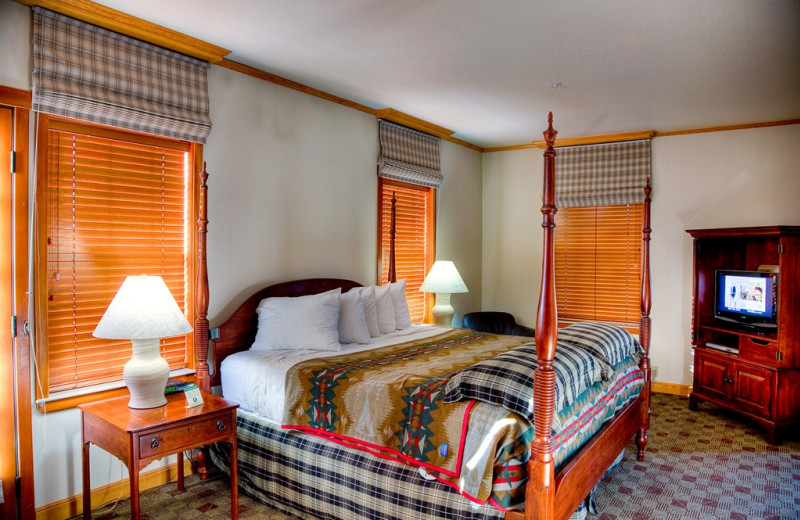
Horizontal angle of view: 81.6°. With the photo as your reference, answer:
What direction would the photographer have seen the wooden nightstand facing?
facing the viewer and to the right of the viewer

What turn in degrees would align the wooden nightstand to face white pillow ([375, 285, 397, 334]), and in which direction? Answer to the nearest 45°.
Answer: approximately 90° to its left

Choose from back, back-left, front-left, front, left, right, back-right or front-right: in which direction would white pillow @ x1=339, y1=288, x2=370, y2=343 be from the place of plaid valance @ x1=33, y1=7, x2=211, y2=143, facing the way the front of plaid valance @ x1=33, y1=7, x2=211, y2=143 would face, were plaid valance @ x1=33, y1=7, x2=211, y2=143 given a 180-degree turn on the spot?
back-right

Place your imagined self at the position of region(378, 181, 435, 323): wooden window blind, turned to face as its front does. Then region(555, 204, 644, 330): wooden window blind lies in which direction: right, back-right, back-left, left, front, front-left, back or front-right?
front-left

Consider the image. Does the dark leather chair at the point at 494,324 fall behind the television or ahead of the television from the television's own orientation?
ahead

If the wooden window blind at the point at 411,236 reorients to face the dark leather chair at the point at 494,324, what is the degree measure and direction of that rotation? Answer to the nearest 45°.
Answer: approximately 45° to its left

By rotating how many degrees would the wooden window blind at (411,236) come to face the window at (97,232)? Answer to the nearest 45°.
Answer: approximately 90° to its right

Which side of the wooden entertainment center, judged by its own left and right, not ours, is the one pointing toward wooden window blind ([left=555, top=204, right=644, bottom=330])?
right

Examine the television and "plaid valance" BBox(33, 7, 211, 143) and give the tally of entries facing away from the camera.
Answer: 0

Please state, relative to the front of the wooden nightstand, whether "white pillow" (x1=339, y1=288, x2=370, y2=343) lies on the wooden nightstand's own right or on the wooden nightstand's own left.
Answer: on the wooden nightstand's own left

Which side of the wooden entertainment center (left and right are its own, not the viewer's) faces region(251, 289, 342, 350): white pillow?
front
